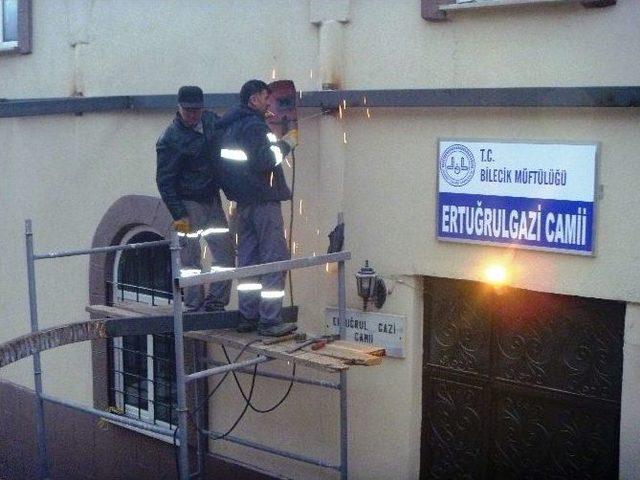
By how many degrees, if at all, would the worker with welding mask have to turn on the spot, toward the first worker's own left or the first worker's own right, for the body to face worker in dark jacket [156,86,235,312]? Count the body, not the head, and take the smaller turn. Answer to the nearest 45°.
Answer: approximately 135° to the first worker's own left

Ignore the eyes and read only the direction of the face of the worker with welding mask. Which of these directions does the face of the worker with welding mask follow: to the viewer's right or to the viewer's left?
to the viewer's right

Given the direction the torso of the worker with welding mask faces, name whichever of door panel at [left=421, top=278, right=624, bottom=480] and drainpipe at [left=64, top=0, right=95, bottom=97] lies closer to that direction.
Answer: the door panel

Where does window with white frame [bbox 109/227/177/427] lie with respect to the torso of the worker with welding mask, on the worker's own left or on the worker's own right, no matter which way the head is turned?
on the worker's own left

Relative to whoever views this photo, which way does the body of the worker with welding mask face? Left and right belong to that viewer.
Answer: facing to the right of the viewer
